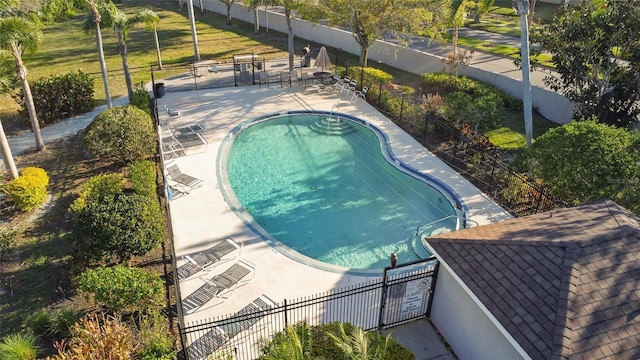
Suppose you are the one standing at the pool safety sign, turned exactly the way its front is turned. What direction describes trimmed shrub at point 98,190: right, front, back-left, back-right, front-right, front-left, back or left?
right

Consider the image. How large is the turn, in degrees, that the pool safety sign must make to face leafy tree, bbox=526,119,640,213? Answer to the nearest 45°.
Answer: approximately 135° to its left

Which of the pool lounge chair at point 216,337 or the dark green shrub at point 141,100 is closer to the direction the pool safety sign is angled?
the pool lounge chair

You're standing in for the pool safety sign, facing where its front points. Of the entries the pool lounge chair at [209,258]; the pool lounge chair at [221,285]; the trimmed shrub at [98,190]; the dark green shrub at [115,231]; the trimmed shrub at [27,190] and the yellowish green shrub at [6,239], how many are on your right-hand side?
6

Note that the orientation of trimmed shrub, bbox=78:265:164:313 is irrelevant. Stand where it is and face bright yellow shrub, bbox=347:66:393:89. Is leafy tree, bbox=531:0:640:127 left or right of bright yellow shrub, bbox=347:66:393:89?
right

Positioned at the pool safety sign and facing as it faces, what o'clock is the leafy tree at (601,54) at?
The leafy tree is roughly at 7 o'clock from the pool safety sign.

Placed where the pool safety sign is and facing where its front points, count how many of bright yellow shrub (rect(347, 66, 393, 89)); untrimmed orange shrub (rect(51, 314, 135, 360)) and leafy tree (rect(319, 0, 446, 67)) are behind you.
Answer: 2

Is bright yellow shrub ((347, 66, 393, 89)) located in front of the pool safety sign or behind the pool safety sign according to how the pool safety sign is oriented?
behind

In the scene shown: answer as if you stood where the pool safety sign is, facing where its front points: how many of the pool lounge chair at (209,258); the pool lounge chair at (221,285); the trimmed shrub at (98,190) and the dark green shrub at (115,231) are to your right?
4

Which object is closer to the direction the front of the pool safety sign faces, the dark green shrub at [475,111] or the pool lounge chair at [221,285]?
the pool lounge chair

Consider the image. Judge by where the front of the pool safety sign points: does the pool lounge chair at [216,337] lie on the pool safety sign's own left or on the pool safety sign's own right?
on the pool safety sign's own right

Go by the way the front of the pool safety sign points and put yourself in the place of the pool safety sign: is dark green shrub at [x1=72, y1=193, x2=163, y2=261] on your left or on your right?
on your right

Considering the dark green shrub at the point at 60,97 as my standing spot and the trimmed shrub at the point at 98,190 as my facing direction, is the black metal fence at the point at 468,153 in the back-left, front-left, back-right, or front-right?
front-left

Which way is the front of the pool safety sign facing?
toward the camera
